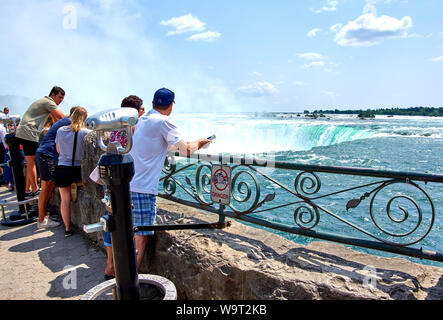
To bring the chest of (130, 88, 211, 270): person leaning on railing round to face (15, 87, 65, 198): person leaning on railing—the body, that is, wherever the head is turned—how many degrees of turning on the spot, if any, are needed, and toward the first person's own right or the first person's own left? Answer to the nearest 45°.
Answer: approximately 90° to the first person's own left

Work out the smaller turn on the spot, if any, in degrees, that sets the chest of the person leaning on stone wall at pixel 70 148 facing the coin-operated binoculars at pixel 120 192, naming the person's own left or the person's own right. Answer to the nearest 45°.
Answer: approximately 135° to the person's own right

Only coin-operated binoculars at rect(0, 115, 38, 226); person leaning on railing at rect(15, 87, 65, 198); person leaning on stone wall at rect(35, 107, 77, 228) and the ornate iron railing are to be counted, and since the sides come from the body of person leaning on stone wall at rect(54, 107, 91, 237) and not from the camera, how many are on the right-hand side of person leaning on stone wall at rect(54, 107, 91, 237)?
1

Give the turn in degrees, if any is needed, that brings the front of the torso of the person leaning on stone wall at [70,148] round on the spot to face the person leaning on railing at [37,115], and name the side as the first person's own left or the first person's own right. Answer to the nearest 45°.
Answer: approximately 45° to the first person's own left

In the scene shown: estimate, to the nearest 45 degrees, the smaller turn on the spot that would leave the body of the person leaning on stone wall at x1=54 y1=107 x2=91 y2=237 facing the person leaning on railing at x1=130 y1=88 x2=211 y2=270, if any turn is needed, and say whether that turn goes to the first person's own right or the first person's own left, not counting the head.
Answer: approximately 135° to the first person's own right

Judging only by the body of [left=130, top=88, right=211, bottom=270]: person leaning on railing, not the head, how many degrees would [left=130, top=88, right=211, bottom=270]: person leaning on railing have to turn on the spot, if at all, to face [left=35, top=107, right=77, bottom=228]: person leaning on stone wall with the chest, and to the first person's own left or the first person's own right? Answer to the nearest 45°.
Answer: approximately 90° to the first person's own left

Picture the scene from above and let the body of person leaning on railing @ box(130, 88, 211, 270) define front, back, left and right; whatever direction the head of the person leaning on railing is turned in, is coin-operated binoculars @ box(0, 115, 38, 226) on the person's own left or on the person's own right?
on the person's own left

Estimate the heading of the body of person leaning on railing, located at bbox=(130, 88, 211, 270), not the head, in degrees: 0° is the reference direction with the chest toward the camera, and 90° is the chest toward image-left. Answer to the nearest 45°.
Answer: approximately 225°

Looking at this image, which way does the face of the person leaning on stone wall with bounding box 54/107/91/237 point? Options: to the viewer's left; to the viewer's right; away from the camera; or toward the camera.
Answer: away from the camera

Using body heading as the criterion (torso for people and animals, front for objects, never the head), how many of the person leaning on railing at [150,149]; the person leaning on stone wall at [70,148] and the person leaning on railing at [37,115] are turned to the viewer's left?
0

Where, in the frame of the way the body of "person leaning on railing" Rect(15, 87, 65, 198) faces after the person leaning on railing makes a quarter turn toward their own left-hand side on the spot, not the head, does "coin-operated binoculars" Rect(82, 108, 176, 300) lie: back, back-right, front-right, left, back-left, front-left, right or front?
back

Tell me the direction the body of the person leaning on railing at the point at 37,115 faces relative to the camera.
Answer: to the viewer's right

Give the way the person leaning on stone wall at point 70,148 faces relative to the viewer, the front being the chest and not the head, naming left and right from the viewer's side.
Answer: facing away from the viewer and to the right of the viewer
